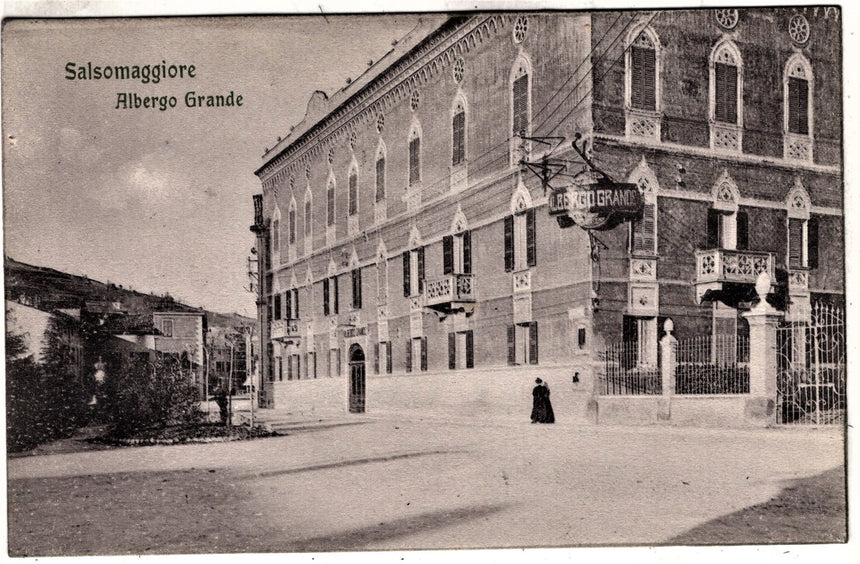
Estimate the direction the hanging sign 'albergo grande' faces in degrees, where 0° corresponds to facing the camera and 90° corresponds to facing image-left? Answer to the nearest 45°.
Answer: approximately 0°

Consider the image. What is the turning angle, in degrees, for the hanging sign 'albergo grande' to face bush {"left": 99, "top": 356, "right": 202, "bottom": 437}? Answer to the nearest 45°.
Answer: approximately 90° to its right

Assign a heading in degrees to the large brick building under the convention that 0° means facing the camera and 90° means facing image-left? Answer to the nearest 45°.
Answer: approximately 45°

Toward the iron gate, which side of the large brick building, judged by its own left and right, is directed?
left
